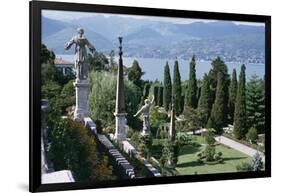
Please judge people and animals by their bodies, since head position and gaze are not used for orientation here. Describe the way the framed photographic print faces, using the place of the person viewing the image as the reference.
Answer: facing the viewer and to the right of the viewer
